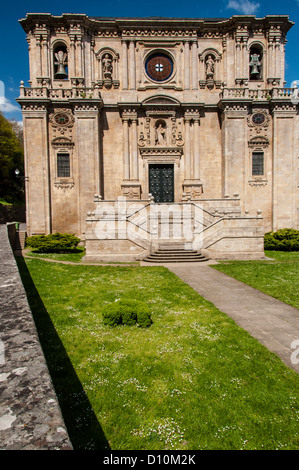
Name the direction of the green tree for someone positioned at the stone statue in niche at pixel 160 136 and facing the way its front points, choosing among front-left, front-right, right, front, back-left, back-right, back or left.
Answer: back-right

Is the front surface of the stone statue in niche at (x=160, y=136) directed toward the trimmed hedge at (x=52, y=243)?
no

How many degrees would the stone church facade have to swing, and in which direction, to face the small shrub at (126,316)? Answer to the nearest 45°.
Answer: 0° — it already faces it

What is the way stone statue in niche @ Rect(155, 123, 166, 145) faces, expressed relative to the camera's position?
facing the viewer

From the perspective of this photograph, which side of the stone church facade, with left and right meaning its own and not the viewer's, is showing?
front

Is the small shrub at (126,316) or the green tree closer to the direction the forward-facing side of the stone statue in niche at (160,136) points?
the small shrub

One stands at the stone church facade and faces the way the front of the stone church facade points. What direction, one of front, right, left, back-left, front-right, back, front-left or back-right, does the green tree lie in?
back-right

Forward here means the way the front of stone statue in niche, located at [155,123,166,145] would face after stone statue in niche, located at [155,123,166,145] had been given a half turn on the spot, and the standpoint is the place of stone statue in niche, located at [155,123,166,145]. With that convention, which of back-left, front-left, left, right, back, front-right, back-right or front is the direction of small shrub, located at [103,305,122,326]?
back

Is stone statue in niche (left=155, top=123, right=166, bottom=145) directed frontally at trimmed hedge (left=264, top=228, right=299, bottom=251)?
no

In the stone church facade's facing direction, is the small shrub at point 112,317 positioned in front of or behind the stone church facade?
in front

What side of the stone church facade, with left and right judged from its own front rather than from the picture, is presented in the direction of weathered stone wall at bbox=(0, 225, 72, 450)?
front

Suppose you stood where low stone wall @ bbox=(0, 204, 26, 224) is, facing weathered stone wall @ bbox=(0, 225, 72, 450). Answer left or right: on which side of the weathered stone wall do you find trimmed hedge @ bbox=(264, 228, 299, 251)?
left
